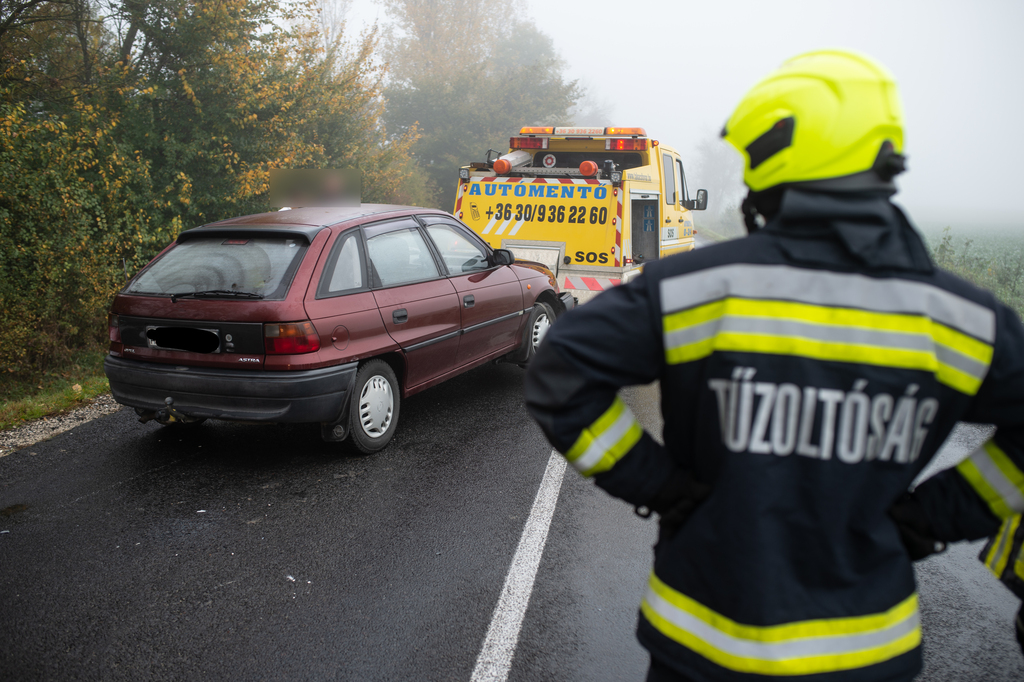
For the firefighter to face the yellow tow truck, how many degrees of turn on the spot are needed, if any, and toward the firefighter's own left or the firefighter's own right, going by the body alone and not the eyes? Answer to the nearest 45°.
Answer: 0° — they already face it

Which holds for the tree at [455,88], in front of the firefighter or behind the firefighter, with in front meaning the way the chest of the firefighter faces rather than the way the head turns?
in front

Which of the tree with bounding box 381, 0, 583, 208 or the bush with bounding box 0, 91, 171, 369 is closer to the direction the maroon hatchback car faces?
the tree

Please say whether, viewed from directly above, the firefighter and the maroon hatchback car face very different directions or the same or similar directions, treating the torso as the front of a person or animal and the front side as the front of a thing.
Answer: same or similar directions

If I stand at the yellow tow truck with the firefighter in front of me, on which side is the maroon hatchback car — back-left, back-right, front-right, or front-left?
front-right

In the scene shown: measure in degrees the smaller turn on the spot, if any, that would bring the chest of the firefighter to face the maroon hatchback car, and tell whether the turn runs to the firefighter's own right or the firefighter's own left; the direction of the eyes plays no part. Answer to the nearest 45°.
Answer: approximately 45° to the firefighter's own left

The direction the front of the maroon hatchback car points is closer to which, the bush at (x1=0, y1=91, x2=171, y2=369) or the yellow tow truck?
the yellow tow truck

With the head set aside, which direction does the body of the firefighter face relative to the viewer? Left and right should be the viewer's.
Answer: facing away from the viewer

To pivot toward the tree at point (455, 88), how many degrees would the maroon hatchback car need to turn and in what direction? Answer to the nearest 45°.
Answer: approximately 45° to its left

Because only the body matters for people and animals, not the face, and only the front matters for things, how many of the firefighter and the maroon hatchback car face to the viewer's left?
0

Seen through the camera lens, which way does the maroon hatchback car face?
facing away from the viewer and to the right of the viewer

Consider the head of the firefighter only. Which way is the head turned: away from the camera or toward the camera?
away from the camera

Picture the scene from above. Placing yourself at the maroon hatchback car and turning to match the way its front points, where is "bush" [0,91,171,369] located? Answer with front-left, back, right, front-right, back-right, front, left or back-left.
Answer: left
